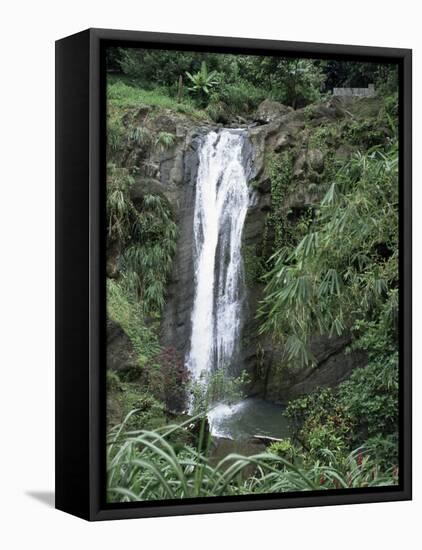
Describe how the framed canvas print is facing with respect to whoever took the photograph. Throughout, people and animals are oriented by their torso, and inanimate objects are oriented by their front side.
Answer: facing the viewer and to the right of the viewer
